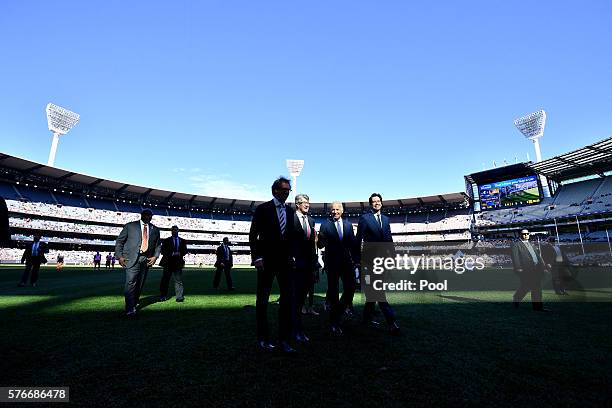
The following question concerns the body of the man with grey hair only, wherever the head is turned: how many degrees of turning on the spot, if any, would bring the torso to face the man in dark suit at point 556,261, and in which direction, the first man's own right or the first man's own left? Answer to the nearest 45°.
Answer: approximately 135° to the first man's own left

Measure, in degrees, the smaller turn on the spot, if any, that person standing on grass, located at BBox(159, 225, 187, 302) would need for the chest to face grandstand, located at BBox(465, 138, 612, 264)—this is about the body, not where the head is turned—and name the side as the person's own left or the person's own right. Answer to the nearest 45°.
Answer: approximately 90° to the person's own left

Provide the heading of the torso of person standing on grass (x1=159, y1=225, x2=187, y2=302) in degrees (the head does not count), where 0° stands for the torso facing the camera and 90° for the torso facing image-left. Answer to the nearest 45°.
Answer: approximately 0°

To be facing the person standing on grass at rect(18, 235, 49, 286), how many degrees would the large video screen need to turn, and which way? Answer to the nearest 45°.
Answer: approximately 45° to its left

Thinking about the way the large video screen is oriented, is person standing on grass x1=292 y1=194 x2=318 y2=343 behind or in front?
in front

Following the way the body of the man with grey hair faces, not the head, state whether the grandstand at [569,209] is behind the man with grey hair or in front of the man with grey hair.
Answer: behind

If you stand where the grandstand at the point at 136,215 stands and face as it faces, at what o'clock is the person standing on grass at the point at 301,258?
The person standing on grass is roughly at 11 o'clock from the grandstand.

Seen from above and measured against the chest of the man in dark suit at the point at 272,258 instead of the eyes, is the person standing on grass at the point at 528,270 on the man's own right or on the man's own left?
on the man's own left
